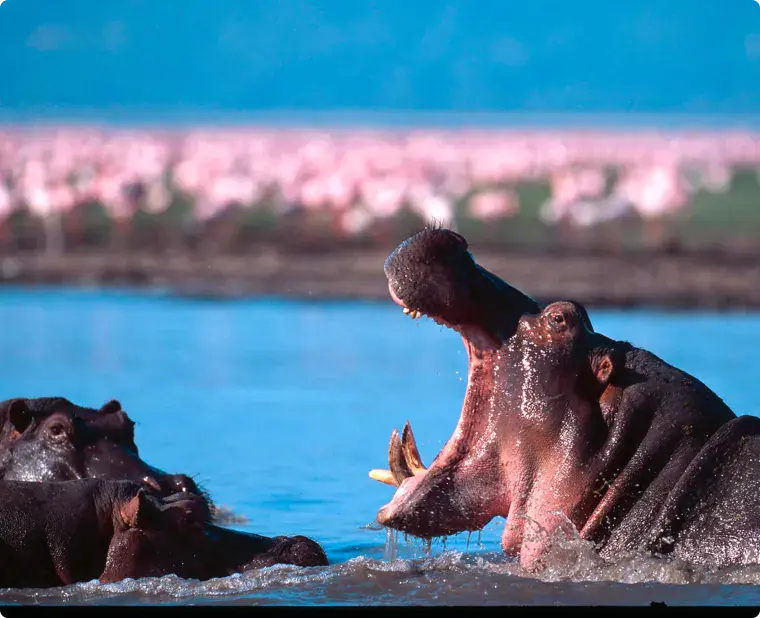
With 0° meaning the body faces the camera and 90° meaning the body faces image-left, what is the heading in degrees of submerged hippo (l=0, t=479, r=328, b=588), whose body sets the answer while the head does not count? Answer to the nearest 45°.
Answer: approximately 270°

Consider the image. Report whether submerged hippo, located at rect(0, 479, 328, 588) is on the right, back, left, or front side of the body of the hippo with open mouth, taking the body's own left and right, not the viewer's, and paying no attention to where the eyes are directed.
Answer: front

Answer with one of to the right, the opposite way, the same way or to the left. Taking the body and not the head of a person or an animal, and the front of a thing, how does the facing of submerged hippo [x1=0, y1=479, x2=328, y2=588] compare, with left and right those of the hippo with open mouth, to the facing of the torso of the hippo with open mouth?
the opposite way

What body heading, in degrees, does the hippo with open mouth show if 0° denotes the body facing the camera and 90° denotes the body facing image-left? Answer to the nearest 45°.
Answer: approximately 90°

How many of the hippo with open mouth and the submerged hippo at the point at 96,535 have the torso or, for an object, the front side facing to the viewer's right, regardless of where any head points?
1

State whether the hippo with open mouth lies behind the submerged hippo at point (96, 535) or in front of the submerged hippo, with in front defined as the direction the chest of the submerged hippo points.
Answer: in front
